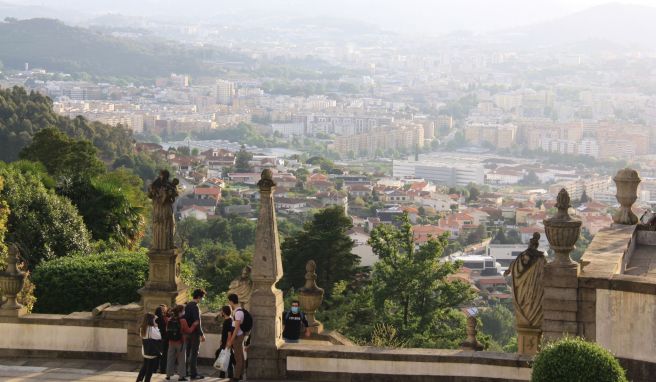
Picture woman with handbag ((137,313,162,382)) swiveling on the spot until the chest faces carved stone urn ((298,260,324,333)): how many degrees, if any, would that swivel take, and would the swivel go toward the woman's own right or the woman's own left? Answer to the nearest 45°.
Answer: approximately 45° to the woman's own left

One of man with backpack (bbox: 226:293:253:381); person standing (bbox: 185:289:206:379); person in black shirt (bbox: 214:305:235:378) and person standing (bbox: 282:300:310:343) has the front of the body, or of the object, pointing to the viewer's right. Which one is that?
person standing (bbox: 185:289:206:379)

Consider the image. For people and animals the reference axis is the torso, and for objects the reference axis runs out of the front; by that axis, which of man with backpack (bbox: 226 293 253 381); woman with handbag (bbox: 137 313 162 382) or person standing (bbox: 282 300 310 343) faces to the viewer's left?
the man with backpack

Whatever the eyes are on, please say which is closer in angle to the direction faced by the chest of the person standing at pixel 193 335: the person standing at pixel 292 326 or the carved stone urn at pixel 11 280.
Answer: the person standing

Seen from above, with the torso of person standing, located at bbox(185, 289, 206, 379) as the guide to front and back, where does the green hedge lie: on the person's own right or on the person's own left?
on the person's own left

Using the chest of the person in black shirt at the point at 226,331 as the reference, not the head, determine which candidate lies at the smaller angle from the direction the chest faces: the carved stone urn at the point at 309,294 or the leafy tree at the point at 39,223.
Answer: the leafy tree

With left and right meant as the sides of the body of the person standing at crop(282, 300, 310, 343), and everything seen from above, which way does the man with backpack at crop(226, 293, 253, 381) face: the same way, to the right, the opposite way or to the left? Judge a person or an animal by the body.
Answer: to the right

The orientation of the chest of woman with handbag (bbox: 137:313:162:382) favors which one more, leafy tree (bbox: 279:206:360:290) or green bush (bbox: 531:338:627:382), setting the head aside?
the green bush

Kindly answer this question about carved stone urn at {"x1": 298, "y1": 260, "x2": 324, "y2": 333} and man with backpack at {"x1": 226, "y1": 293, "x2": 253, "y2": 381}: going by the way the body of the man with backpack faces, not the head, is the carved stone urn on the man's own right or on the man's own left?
on the man's own right

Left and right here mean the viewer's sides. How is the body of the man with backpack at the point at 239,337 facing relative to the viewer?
facing to the left of the viewer

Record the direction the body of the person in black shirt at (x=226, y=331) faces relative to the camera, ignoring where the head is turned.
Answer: to the viewer's left
